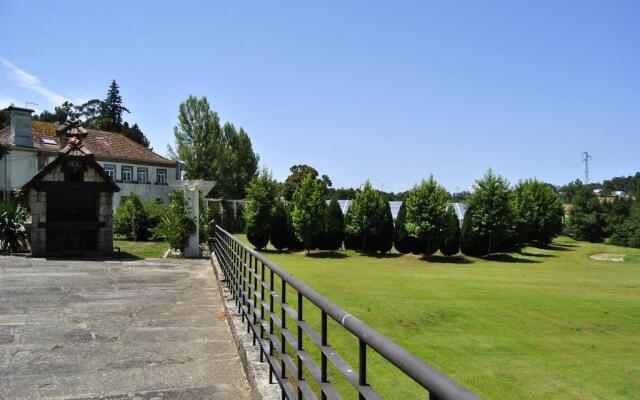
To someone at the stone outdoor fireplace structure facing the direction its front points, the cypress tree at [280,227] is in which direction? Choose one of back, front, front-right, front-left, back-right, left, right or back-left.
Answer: back-left

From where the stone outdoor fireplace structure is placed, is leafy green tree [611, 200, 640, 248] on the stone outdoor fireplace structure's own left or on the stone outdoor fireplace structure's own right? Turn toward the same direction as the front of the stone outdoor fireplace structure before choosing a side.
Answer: on the stone outdoor fireplace structure's own left

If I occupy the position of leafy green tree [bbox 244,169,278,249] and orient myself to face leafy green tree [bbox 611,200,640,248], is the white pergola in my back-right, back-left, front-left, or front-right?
back-right

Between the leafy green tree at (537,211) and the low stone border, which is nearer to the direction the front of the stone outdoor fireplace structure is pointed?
the low stone border

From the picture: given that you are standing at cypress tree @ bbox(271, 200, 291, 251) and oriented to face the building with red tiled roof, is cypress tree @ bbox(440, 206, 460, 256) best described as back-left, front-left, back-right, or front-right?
back-right

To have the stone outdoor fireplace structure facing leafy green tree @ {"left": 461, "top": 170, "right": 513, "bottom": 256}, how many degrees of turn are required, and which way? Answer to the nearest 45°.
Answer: approximately 90° to its left

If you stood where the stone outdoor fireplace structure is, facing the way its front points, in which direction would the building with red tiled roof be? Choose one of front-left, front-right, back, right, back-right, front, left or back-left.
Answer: back

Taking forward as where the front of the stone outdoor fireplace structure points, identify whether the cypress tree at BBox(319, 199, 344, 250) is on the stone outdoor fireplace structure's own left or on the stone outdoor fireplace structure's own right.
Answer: on the stone outdoor fireplace structure's own left

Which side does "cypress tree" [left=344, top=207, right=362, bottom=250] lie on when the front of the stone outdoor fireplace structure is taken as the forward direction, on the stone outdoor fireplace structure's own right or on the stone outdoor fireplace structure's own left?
on the stone outdoor fireplace structure's own left

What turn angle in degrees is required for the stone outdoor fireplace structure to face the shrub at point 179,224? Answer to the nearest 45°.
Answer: approximately 90° to its left

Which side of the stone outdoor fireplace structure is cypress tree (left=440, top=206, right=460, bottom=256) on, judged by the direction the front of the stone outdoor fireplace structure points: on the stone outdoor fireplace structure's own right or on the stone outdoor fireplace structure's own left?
on the stone outdoor fireplace structure's own left

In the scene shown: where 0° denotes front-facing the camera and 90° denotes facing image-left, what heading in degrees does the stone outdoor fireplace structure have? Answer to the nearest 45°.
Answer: approximately 0°

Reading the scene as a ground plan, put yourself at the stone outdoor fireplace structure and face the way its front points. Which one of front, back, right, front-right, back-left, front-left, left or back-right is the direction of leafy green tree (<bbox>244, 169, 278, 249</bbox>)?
back-left

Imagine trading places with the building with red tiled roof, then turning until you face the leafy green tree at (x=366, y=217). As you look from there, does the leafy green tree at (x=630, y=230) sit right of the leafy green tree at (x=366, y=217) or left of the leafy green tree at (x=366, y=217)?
left

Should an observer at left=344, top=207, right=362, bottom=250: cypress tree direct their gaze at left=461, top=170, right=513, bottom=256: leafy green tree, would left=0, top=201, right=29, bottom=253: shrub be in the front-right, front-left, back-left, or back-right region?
back-right
